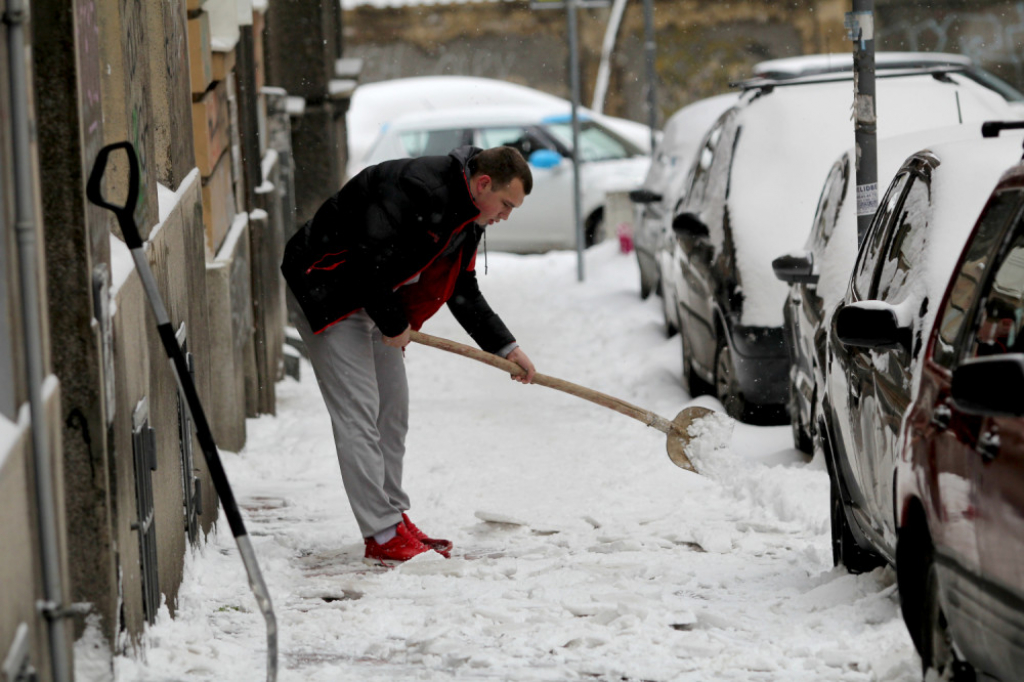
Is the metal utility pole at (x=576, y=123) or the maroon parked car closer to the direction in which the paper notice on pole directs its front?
the maroon parked car

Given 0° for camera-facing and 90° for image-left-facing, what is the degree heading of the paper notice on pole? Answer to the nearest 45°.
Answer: approximately 0°

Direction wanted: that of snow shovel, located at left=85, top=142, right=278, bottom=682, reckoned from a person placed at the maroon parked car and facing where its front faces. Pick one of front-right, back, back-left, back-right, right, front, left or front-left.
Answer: back-right

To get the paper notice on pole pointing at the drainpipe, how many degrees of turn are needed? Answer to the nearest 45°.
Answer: approximately 45° to its right

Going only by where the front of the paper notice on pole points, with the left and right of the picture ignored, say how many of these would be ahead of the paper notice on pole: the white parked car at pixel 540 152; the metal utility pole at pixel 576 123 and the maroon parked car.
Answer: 1

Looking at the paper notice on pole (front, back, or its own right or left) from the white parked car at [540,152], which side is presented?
back

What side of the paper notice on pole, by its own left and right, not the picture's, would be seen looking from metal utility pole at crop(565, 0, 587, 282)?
back

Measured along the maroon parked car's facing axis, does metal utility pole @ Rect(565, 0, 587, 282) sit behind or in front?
behind

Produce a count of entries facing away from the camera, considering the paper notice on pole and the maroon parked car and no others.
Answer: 0

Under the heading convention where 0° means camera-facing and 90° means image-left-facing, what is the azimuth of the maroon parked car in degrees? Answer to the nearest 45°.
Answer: approximately 315°

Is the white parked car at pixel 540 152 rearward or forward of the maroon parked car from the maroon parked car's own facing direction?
rearward

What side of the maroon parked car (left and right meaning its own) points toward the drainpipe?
right
